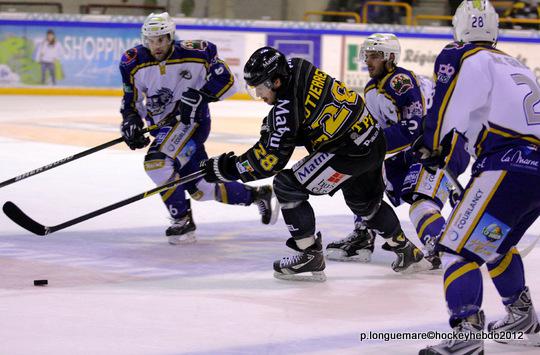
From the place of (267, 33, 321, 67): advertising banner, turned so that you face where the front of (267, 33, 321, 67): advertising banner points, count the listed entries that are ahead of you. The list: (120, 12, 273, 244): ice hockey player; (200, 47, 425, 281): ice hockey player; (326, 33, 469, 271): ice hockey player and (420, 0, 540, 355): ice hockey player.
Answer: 4

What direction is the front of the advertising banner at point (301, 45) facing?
toward the camera

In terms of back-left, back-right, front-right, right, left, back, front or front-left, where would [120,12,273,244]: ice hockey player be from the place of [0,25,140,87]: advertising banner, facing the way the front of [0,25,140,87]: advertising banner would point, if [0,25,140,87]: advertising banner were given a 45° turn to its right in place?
front-left

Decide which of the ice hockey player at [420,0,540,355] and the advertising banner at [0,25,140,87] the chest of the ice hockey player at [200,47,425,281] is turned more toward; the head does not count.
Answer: the advertising banner

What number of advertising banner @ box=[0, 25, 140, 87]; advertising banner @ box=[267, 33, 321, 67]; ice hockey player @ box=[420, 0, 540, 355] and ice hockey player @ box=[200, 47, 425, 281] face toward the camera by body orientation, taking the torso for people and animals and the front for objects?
2

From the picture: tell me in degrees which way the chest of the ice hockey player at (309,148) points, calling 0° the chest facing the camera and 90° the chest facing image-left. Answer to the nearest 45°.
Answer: approximately 90°

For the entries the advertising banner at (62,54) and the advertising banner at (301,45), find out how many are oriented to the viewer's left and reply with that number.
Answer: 0

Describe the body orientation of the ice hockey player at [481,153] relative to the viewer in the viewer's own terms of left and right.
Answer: facing away from the viewer and to the left of the viewer

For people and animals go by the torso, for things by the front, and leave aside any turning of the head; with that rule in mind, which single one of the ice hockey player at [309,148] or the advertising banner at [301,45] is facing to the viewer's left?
the ice hockey player

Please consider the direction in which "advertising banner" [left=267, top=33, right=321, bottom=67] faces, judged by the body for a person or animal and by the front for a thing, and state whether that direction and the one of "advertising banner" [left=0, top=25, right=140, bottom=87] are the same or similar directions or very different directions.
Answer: same or similar directions

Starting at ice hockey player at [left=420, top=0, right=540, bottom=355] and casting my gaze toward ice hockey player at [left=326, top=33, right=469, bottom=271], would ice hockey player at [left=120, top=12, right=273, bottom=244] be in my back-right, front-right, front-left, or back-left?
front-left

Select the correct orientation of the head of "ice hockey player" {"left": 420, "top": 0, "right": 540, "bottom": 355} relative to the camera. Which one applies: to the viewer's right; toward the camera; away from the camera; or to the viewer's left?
away from the camera

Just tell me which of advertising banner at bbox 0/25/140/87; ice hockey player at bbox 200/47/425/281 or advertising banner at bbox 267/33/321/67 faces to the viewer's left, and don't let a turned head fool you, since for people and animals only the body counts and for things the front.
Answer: the ice hockey player

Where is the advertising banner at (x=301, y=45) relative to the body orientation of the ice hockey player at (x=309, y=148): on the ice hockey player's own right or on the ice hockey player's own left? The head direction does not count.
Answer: on the ice hockey player's own right

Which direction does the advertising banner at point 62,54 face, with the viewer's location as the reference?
facing the viewer
